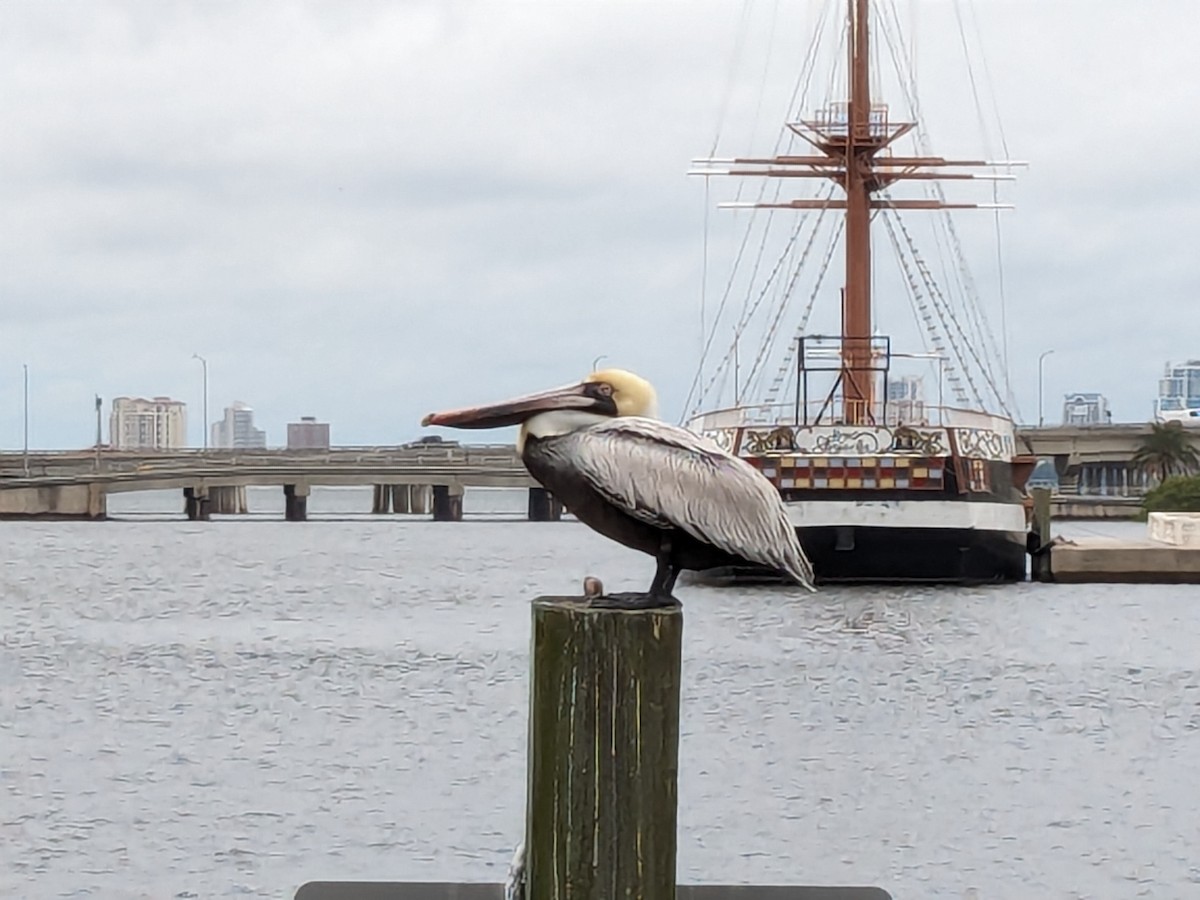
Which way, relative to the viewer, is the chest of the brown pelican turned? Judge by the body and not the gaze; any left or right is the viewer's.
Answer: facing to the left of the viewer
